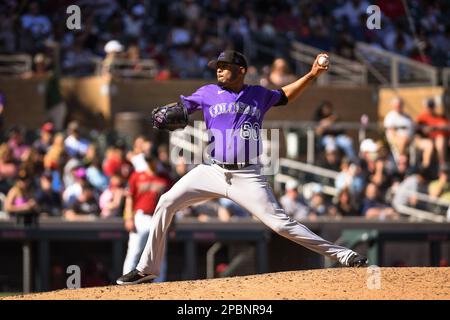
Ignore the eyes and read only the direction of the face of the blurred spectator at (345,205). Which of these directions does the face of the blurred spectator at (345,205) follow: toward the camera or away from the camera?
toward the camera

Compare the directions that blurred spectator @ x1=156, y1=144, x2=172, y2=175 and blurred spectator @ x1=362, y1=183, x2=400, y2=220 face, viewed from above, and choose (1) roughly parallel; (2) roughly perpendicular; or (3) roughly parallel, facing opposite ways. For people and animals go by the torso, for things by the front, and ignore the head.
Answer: roughly parallel

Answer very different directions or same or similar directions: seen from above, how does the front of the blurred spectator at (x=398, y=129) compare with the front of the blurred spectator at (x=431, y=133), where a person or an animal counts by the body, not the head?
same or similar directions

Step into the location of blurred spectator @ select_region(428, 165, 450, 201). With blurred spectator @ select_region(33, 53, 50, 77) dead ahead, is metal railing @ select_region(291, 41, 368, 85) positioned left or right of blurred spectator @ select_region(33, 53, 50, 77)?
right

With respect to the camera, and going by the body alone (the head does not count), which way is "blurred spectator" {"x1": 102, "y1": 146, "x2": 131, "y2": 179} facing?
toward the camera

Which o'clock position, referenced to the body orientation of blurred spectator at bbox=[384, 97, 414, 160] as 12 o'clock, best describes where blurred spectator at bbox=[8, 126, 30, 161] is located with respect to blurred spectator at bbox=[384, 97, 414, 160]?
blurred spectator at bbox=[8, 126, 30, 161] is roughly at 2 o'clock from blurred spectator at bbox=[384, 97, 414, 160].

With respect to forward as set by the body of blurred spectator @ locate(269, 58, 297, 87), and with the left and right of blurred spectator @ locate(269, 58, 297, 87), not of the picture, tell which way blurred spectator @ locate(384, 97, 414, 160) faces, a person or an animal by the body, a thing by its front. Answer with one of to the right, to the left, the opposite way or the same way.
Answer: the same way

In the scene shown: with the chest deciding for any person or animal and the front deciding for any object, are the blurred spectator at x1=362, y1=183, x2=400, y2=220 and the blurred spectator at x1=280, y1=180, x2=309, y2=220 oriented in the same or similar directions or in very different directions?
same or similar directions

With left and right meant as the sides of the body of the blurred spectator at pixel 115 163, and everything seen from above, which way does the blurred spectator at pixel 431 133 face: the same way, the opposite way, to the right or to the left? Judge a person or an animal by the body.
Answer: the same way

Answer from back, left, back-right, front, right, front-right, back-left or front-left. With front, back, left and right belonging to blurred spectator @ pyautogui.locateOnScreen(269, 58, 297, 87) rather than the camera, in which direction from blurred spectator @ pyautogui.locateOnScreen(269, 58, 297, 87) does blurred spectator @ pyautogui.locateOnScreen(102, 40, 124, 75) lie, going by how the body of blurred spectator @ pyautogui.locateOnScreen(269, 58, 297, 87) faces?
right

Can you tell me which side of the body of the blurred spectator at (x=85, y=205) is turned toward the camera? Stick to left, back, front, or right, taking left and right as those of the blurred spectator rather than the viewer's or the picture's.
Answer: front

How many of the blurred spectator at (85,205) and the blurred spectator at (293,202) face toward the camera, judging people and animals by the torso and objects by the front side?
2

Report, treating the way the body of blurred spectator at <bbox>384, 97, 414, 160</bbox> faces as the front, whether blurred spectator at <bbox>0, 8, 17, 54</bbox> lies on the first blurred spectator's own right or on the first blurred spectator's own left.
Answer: on the first blurred spectator's own right

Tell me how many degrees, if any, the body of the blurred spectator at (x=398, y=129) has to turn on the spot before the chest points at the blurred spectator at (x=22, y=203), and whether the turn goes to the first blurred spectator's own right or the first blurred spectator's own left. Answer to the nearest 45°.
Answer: approximately 45° to the first blurred spectator's own right

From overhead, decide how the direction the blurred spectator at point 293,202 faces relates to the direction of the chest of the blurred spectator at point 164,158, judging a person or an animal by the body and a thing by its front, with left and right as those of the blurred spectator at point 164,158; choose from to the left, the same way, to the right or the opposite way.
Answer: the same way

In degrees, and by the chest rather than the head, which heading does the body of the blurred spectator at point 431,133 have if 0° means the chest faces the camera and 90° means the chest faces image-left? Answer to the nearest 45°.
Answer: approximately 0°

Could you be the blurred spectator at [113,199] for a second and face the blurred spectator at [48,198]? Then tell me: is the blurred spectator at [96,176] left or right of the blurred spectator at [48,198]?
right

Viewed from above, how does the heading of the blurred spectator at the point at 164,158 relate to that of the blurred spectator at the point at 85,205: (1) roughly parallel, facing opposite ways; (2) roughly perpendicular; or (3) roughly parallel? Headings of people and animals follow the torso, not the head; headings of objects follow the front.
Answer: roughly parallel
